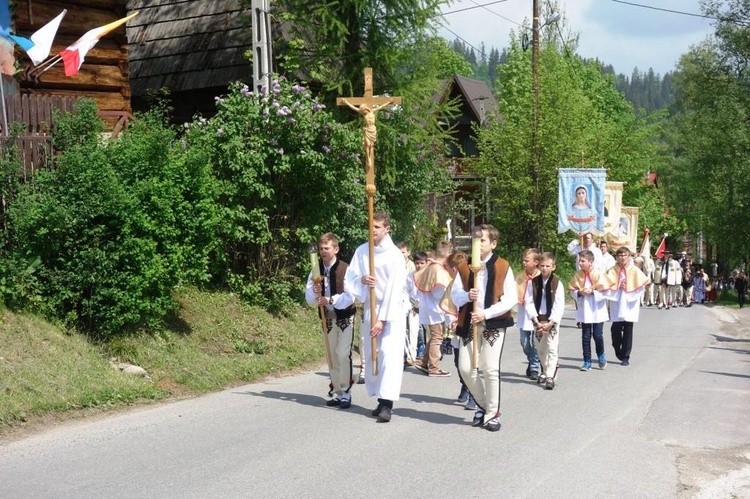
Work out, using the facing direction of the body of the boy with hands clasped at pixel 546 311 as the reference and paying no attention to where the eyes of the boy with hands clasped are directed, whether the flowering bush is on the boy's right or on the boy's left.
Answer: on the boy's right

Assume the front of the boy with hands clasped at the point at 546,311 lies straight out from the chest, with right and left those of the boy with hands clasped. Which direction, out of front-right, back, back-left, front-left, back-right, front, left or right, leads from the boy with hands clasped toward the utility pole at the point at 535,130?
back

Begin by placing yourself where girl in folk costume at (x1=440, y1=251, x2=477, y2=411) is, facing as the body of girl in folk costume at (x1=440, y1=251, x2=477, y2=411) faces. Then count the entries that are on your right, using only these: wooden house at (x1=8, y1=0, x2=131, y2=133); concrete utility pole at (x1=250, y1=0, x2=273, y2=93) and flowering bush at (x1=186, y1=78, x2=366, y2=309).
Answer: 3

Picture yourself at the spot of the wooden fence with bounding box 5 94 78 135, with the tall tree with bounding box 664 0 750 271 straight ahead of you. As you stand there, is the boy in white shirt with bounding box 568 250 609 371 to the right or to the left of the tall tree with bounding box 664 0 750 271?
right

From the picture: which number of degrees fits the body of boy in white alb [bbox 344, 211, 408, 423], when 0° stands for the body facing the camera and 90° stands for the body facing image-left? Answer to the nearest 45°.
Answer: approximately 45°

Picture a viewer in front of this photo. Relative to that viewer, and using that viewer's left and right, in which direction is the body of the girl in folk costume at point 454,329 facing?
facing the viewer and to the left of the viewer

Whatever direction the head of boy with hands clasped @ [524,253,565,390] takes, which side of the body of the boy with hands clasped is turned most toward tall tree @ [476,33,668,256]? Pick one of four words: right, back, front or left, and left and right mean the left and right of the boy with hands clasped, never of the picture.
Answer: back

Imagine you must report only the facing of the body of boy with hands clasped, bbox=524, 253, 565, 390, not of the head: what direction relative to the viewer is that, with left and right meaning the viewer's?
facing the viewer

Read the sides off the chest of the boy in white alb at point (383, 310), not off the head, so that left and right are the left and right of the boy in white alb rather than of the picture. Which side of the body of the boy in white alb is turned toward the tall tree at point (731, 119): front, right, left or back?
back
